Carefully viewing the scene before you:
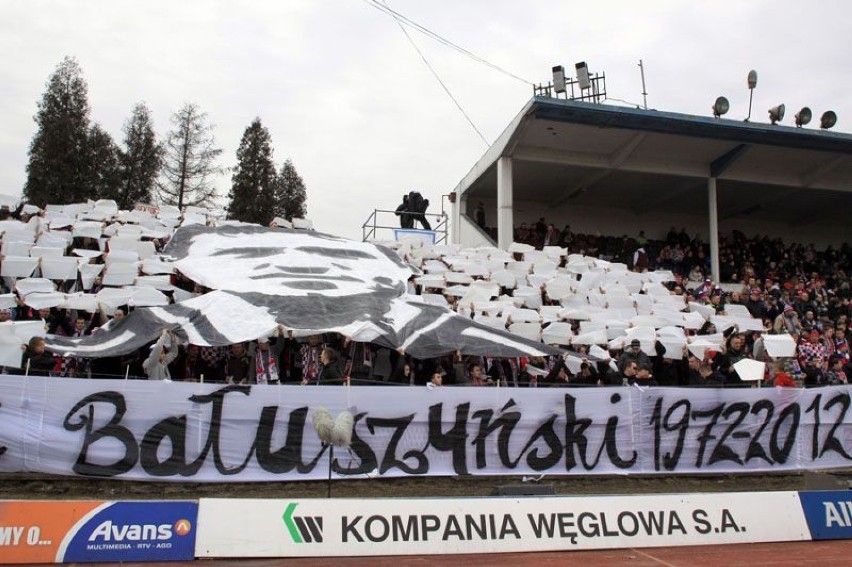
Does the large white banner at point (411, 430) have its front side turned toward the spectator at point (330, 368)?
no

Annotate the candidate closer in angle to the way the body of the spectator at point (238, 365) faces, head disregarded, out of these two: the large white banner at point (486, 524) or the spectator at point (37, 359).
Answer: the large white banner

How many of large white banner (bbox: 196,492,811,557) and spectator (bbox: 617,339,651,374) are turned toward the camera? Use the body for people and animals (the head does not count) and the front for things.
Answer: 2

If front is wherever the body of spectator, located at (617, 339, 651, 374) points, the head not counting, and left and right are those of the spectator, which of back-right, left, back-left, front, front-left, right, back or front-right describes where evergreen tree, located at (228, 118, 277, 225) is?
back-right

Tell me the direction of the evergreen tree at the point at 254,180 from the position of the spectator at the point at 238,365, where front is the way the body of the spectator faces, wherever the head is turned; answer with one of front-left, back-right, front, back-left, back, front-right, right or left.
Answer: back

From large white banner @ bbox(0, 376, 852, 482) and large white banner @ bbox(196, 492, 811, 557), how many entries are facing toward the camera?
2

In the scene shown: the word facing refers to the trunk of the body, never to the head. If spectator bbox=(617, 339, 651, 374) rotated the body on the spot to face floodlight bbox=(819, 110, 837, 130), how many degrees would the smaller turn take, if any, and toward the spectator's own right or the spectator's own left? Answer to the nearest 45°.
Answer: approximately 135° to the spectator's own left

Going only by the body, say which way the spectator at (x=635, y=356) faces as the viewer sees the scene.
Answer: toward the camera

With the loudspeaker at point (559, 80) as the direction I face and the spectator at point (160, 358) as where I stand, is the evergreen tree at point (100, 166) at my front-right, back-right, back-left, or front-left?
front-left

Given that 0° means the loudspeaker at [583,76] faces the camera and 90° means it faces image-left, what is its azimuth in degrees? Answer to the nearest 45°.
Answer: approximately 45°

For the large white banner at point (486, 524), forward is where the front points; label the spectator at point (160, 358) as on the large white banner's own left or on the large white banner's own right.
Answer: on the large white banner's own right

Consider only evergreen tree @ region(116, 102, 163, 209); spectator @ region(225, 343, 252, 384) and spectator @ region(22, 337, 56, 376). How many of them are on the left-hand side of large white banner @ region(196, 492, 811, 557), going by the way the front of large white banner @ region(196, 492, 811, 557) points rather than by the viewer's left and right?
0

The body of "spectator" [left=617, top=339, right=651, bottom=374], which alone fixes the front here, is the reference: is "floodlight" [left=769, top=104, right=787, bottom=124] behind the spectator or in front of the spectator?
behind

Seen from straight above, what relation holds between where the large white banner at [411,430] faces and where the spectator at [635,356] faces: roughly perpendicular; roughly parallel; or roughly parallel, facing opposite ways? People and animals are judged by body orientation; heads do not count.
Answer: roughly parallel

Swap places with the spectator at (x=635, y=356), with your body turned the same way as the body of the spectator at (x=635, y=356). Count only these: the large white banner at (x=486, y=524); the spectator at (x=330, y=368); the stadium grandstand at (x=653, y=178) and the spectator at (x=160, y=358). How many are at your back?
1

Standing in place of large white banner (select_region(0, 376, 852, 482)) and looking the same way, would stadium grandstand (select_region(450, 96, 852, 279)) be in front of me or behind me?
behind

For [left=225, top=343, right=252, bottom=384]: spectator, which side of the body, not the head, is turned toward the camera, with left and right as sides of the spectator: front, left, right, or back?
front

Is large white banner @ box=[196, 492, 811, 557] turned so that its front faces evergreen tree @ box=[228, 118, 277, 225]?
no

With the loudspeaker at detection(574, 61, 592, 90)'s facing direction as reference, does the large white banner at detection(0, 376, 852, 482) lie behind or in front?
in front
